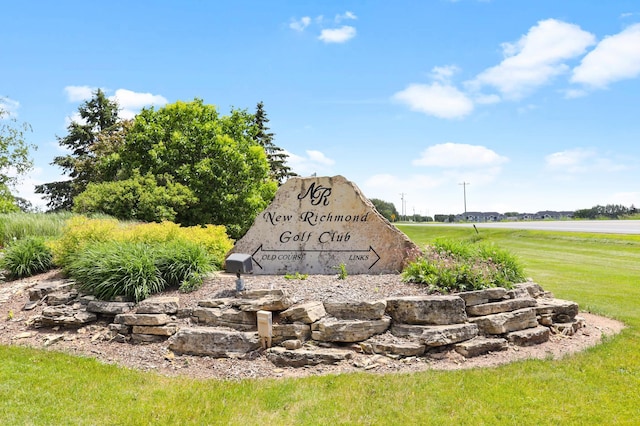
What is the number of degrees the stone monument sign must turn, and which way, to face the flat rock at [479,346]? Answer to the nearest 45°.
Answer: approximately 45° to its left

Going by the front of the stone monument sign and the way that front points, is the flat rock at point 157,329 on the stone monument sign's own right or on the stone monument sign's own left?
on the stone monument sign's own right

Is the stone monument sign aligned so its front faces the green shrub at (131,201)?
no

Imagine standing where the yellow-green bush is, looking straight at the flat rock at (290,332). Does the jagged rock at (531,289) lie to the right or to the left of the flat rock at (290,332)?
left

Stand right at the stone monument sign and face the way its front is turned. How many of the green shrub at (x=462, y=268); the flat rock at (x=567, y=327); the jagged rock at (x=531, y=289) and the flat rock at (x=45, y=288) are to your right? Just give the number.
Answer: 1

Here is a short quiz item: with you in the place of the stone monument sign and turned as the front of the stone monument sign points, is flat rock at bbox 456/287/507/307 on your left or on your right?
on your left

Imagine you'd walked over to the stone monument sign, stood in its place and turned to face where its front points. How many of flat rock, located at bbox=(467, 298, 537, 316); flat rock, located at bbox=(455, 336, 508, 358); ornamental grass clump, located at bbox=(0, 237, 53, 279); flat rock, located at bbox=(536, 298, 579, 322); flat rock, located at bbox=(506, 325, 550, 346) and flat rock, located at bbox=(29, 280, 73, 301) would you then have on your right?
2

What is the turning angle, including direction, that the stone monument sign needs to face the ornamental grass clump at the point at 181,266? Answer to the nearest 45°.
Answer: approximately 90° to its right

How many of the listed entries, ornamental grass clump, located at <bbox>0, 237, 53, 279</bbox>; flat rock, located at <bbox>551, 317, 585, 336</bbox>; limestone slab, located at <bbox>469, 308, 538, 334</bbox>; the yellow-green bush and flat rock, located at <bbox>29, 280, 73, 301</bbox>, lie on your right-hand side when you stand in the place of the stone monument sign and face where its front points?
3

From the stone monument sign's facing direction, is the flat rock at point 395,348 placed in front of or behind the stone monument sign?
in front

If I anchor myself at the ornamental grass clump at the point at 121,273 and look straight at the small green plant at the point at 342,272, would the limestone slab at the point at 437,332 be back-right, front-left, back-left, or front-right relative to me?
front-right

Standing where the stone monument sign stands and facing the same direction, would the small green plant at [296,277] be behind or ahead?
ahead

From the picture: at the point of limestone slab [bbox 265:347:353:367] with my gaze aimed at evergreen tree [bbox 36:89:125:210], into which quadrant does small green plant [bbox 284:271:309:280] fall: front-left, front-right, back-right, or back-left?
front-right

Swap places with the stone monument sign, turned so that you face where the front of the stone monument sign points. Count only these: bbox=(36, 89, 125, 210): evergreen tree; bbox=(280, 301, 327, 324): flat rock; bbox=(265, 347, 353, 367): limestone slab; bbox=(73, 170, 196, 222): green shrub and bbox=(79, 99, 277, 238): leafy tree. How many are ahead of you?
2

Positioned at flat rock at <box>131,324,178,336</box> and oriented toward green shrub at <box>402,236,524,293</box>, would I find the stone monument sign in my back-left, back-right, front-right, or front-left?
front-left

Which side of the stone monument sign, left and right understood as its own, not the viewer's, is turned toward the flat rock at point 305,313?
front

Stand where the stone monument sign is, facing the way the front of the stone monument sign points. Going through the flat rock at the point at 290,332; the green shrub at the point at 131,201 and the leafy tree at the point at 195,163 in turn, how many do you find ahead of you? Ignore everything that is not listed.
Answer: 1

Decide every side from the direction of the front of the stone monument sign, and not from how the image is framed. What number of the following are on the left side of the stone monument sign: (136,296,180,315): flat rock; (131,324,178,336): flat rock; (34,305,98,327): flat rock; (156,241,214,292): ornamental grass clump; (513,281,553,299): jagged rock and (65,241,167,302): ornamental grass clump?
1

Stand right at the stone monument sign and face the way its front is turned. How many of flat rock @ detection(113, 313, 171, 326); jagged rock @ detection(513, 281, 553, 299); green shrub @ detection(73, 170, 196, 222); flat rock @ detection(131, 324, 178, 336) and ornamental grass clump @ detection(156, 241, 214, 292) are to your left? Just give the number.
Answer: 1

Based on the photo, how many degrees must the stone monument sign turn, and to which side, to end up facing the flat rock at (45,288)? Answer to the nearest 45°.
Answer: approximately 90° to its right

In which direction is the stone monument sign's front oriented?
toward the camera

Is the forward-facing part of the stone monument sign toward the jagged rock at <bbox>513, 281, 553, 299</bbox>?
no
